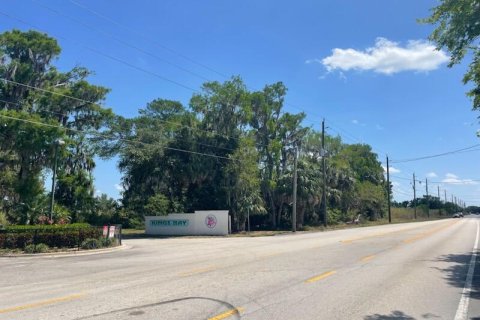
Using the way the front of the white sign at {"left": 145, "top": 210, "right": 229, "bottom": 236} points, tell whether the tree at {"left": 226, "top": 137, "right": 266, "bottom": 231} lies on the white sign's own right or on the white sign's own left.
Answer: on the white sign's own left

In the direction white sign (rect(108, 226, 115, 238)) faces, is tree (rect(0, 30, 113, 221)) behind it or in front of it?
behind

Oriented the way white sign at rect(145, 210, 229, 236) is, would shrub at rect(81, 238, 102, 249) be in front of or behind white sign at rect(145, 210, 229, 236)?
in front

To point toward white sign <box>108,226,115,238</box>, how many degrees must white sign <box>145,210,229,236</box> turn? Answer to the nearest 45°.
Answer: approximately 45° to its right

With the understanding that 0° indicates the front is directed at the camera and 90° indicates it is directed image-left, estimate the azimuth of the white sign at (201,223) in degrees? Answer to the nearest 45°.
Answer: approximately 0°

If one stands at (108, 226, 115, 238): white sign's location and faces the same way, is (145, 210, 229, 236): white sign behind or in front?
behind

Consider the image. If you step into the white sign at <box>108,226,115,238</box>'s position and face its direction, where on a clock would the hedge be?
The hedge is roughly at 2 o'clock from the white sign.

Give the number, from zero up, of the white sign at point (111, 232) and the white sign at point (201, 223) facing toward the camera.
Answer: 2

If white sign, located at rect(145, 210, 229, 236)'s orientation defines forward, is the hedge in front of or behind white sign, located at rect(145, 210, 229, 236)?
in front
